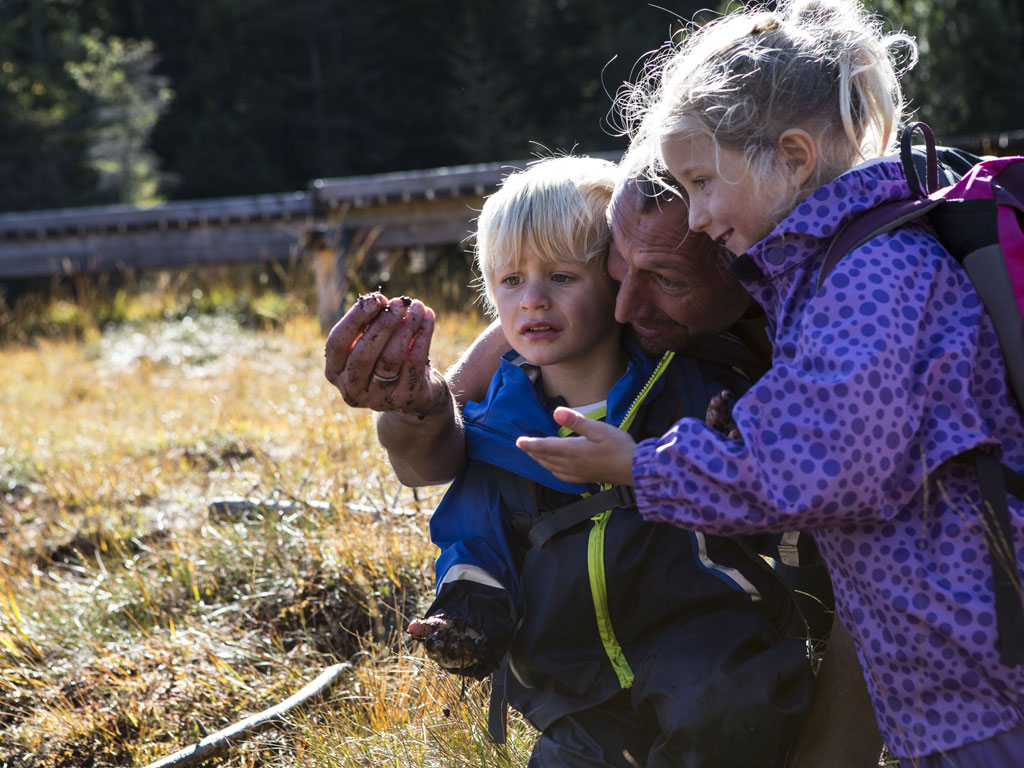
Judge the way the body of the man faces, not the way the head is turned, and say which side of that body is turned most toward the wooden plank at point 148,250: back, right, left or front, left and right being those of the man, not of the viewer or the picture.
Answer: right

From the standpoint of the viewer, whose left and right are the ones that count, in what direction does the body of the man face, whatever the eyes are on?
facing the viewer and to the left of the viewer
